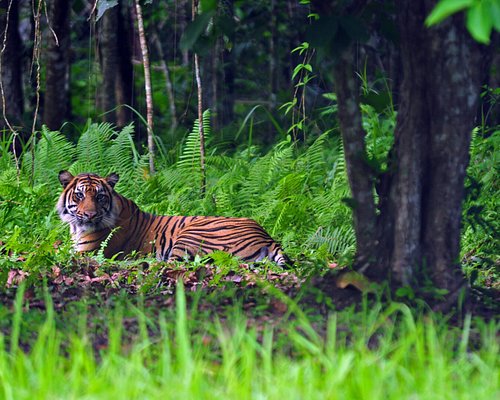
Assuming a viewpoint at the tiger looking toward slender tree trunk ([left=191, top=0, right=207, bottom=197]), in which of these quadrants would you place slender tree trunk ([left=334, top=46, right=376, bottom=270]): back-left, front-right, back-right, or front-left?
back-right

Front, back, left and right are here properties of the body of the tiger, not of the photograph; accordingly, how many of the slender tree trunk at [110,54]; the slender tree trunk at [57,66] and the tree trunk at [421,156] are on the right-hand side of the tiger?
2

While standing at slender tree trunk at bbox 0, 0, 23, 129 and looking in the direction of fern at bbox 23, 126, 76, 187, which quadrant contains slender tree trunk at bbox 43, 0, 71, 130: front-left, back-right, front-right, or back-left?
front-left

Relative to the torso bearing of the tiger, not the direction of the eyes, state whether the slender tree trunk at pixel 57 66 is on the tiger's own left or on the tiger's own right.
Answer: on the tiger's own right

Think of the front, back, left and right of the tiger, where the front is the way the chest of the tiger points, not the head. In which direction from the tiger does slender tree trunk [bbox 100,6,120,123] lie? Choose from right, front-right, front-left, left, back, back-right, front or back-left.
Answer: right

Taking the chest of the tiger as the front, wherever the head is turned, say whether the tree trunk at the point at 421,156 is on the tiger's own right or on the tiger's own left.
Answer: on the tiger's own left

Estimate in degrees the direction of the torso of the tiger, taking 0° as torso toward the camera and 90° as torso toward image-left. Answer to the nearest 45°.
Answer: approximately 90°

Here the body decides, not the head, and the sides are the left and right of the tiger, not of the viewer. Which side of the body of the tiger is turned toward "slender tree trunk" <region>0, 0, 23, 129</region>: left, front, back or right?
right

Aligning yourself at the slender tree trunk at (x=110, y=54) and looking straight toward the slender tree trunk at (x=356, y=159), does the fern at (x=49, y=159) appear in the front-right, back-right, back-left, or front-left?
front-right

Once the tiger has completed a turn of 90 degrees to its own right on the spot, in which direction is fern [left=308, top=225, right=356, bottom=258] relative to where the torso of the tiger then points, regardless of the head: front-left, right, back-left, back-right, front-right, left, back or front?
right

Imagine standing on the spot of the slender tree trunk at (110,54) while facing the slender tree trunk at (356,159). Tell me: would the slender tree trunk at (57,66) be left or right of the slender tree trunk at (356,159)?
right

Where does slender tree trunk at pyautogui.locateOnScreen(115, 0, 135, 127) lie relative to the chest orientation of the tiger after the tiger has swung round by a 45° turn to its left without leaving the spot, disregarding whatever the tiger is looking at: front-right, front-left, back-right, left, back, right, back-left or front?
back-right
